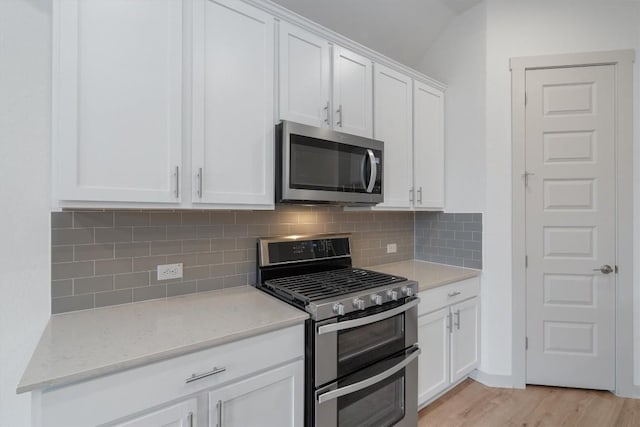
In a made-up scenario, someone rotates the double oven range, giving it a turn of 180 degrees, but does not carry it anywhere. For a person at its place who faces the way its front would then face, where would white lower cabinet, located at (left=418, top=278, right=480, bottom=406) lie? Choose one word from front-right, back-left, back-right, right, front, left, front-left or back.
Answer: right

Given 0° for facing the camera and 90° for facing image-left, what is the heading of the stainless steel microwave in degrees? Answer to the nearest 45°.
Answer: approximately 315°

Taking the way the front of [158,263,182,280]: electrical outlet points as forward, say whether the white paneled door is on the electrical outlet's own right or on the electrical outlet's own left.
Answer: on the electrical outlet's own left

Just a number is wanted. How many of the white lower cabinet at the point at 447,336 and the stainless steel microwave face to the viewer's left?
0

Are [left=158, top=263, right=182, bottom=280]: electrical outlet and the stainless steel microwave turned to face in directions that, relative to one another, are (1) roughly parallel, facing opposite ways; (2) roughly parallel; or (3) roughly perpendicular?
roughly parallel

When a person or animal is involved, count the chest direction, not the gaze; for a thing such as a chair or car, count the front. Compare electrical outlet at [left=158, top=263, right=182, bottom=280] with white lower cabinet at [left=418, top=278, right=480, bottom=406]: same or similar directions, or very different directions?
same or similar directions

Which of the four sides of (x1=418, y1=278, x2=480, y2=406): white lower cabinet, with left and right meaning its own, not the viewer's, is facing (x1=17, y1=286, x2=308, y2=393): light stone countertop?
right

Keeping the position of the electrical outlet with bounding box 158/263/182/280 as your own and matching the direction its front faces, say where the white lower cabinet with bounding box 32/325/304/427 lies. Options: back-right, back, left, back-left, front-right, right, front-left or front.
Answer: front

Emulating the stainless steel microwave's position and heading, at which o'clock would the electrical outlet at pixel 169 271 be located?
The electrical outlet is roughly at 4 o'clock from the stainless steel microwave.

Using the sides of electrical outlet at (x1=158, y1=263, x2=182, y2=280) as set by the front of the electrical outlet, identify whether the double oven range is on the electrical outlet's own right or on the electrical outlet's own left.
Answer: on the electrical outlet's own left

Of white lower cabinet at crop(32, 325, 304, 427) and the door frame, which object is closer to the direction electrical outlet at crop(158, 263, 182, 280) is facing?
the white lower cabinet

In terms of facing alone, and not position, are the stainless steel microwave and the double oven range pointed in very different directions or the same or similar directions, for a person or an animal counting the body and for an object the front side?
same or similar directions

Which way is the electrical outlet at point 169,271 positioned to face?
toward the camera

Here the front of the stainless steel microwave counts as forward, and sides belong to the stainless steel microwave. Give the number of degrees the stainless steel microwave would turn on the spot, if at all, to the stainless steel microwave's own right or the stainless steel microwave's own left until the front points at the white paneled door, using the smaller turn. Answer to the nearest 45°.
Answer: approximately 45° to the stainless steel microwave's own left

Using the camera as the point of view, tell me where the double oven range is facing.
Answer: facing the viewer and to the right of the viewer
